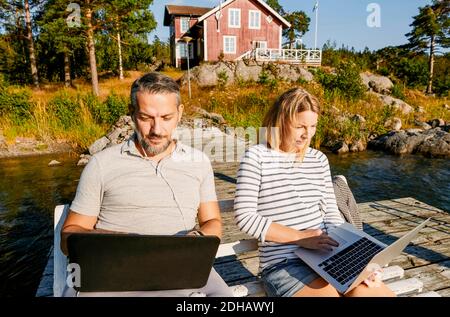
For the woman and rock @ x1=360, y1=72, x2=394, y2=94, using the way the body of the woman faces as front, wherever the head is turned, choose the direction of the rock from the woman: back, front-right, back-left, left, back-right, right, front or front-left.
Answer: back-left

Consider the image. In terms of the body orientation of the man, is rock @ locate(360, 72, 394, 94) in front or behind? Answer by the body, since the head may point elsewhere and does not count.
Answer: behind

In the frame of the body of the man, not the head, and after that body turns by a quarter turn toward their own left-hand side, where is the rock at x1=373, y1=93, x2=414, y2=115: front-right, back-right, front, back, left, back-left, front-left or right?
front-left

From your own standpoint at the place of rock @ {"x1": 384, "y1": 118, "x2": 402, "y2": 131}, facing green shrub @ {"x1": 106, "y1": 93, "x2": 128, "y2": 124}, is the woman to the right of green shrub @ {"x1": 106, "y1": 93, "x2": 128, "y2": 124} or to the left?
left

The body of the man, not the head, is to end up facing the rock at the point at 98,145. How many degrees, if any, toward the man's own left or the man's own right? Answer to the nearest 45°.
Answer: approximately 180°

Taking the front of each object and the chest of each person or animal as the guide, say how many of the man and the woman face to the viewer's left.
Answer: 0

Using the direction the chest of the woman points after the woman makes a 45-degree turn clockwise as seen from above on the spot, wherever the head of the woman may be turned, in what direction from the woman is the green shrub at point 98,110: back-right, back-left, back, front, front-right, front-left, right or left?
back-right

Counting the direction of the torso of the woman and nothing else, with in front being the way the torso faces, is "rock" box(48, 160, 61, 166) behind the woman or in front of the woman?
behind

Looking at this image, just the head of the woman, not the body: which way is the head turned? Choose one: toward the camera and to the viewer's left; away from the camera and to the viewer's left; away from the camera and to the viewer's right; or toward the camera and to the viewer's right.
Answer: toward the camera and to the viewer's right

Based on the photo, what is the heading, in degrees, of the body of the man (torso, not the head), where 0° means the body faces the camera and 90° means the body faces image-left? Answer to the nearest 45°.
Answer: approximately 0°

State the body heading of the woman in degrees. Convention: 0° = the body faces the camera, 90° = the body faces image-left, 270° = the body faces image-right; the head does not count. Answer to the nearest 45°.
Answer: approximately 315°

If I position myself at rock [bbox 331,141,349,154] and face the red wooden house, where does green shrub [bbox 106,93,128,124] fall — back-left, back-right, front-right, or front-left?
front-left

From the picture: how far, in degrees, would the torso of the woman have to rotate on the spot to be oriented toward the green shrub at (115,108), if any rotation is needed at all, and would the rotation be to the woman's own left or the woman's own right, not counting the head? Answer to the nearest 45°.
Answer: approximately 180°
